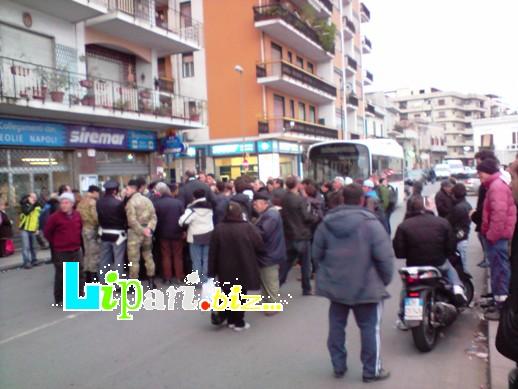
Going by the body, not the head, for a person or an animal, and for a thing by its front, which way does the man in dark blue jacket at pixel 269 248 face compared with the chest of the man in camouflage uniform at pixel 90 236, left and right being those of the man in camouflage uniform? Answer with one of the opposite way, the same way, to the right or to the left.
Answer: to the left

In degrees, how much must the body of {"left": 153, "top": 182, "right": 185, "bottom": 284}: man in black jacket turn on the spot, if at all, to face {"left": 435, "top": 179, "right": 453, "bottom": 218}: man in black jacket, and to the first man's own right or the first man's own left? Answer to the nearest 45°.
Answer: approximately 90° to the first man's own right

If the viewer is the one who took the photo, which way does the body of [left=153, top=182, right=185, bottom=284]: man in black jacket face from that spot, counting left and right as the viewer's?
facing away from the viewer

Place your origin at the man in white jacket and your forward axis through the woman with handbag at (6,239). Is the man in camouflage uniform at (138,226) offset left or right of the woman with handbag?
left

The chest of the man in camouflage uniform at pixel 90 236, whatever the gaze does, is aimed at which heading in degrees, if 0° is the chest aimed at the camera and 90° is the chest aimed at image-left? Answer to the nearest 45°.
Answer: approximately 225°

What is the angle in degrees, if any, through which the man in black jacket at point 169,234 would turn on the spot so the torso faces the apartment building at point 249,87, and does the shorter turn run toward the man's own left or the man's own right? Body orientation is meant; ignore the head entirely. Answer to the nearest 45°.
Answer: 0° — they already face it

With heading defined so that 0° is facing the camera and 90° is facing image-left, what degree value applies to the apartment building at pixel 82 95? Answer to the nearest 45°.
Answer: approximately 315°

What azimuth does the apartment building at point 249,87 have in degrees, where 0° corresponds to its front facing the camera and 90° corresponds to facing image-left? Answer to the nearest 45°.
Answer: approximately 315°

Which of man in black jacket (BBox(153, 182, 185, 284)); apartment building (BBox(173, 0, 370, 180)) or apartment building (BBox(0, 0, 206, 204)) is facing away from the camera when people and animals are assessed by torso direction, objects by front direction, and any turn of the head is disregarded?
the man in black jacket
